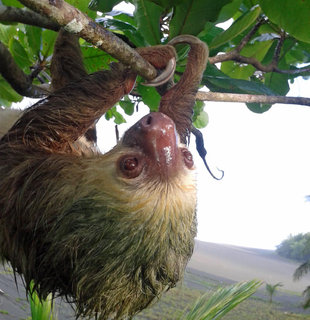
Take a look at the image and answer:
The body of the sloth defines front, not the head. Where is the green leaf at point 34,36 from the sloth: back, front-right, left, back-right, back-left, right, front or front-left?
back

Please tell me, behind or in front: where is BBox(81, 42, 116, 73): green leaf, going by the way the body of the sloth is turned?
behind

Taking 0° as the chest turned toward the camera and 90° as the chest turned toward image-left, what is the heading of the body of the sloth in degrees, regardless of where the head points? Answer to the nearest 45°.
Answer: approximately 315°

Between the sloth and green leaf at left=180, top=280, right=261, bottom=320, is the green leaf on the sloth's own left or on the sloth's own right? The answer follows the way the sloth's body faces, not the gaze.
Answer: on the sloth's own left

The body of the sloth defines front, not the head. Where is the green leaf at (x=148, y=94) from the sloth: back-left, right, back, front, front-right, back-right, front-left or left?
back-left
